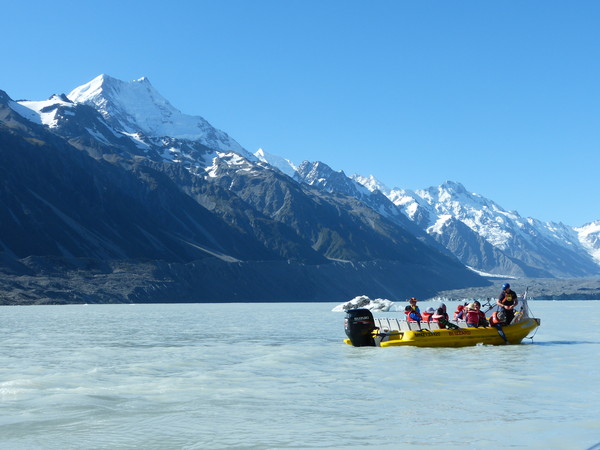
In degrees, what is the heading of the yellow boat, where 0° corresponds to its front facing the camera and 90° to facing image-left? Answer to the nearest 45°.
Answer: approximately 270°
